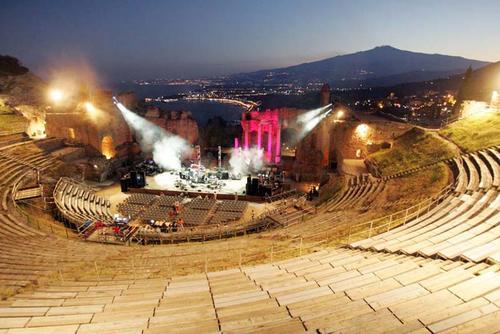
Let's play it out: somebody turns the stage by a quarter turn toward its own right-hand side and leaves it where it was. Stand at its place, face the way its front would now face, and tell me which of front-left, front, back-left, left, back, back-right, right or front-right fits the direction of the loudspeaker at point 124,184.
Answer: front

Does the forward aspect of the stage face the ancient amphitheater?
yes

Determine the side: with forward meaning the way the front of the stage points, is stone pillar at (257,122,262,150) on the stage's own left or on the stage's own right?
on the stage's own left

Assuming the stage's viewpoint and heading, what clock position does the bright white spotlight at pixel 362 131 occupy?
The bright white spotlight is roughly at 9 o'clock from the stage.

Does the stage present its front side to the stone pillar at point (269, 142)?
no

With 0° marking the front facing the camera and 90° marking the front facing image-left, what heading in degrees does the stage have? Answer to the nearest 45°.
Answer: approximately 0°

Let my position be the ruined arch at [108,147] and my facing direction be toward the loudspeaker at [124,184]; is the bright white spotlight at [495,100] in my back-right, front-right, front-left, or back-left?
front-left

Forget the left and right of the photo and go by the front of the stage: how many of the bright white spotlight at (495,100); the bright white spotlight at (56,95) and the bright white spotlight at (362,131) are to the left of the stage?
2

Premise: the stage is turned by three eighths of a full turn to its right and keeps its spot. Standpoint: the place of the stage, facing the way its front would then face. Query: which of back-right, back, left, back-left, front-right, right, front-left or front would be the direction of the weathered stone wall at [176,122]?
front-right

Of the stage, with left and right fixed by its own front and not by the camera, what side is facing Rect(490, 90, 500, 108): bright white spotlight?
left

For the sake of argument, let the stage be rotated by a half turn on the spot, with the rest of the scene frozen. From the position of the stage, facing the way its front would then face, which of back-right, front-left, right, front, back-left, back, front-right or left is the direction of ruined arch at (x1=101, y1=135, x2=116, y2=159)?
front-left

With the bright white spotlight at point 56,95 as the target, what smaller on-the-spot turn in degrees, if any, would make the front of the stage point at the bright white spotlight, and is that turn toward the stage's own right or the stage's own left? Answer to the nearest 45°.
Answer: approximately 135° to the stage's own right
